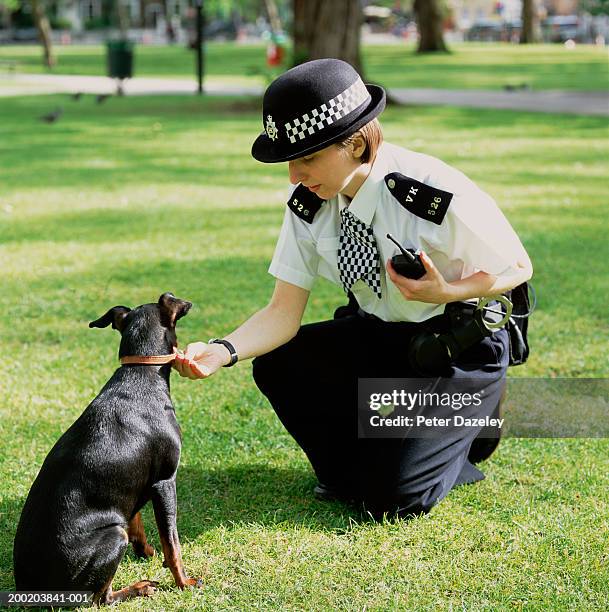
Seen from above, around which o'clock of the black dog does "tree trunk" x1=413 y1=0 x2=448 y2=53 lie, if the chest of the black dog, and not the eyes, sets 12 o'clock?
The tree trunk is roughly at 11 o'clock from the black dog.

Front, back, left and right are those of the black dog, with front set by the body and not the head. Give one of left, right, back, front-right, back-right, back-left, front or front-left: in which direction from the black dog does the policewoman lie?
front

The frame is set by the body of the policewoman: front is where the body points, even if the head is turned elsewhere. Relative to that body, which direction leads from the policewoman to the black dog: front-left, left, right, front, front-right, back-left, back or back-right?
front

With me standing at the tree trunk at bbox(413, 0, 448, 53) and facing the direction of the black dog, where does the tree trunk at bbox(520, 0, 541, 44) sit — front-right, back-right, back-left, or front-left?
back-left

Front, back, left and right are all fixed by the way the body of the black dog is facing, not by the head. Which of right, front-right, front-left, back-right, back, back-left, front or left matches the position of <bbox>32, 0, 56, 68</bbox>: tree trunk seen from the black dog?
front-left

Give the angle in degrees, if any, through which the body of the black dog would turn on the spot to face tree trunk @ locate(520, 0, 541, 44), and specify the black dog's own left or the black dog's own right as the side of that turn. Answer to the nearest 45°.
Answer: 0° — it already faces it

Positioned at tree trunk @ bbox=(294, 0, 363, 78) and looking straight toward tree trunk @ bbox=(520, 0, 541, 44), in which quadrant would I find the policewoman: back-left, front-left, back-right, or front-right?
back-right

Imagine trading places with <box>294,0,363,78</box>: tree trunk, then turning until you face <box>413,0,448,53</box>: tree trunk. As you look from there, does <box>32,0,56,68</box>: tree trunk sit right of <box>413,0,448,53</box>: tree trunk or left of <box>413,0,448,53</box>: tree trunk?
left

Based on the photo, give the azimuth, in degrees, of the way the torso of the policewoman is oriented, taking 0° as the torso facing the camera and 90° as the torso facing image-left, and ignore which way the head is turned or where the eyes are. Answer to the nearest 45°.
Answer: approximately 45°

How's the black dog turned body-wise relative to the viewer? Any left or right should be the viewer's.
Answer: facing away from the viewer and to the right of the viewer

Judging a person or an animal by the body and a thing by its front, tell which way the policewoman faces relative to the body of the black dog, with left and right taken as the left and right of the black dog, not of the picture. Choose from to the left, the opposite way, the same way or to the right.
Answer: the opposite way

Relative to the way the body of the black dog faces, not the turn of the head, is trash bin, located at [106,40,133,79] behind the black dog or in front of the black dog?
in front

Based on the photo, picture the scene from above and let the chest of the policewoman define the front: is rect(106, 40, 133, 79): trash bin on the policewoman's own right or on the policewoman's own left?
on the policewoman's own right

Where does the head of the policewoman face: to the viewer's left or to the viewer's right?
to the viewer's left
